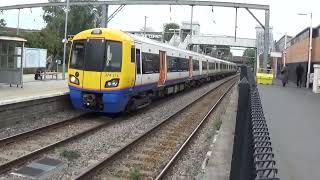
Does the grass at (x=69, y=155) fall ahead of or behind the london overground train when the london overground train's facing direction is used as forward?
ahead

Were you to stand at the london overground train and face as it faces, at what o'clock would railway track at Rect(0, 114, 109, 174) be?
The railway track is roughly at 11 o'clock from the london overground train.

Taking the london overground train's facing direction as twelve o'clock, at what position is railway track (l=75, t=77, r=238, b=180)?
The railway track is roughly at 10 o'clock from the london overground train.

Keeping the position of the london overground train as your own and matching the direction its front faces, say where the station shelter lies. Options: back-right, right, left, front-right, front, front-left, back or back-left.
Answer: right

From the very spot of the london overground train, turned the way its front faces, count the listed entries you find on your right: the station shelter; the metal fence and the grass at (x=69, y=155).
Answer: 1

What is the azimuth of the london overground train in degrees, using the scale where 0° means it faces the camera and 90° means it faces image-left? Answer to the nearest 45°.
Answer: approximately 45°
